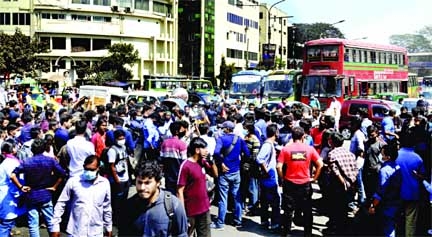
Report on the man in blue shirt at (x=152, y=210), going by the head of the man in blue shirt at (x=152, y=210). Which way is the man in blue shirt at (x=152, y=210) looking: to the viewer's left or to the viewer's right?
to the viewer's left

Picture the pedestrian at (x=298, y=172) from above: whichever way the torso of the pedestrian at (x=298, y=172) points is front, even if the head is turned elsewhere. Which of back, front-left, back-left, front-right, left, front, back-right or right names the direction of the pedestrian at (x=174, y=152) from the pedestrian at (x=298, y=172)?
left

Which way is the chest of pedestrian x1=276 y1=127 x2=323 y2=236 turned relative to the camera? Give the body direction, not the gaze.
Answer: away from the camera

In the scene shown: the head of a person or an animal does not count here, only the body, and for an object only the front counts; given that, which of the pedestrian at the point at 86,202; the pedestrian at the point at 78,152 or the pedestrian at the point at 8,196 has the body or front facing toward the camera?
the pedestrian at the point at 86,202

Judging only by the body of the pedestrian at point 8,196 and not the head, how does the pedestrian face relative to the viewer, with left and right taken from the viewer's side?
facing away from the viewer and to the right of the viewer

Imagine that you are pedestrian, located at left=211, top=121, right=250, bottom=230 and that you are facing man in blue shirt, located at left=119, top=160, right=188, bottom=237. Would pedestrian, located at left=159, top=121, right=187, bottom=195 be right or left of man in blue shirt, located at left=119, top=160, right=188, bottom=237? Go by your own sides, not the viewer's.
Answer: right

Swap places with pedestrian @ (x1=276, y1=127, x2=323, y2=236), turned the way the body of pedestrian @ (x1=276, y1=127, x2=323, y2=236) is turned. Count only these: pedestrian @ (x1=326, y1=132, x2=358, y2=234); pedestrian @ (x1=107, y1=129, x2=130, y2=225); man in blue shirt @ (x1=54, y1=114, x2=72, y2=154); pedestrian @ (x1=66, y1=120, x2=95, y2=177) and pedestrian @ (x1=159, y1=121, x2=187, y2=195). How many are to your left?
4

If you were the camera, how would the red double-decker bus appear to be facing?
facing the viewer and to the left of the viewer

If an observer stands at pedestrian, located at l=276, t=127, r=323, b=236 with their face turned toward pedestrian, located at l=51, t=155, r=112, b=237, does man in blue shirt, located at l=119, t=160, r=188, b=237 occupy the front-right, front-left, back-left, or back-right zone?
front-left

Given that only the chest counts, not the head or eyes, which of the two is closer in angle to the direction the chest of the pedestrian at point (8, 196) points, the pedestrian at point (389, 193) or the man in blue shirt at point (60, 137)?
the man in blue shirt

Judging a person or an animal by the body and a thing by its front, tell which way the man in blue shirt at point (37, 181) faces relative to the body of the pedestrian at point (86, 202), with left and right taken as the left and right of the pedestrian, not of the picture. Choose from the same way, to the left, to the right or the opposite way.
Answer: the opposite way

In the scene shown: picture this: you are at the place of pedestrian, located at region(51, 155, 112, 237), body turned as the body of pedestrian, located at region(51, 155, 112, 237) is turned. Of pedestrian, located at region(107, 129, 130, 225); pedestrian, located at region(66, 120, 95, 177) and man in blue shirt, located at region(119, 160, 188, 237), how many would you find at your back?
2

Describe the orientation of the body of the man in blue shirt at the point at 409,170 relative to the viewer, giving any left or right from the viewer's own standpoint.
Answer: facing away from the viewer

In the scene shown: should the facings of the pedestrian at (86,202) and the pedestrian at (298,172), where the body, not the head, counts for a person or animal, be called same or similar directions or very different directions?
very different directions

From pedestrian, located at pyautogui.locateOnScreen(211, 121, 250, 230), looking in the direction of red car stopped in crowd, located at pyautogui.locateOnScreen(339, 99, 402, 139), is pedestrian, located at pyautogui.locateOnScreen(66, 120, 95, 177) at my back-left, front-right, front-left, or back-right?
back-left

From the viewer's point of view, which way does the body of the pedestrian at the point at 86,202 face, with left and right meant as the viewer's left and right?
facing the viewer

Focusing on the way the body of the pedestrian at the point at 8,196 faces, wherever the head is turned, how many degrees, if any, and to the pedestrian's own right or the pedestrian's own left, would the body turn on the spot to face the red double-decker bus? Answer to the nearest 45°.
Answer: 0° — they already face it

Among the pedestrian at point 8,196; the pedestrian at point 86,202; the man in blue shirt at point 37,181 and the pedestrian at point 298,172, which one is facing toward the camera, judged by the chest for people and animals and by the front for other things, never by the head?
the pedestrian at point 86,202

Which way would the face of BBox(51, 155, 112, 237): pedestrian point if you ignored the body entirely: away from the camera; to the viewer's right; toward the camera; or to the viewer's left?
toward the camera
